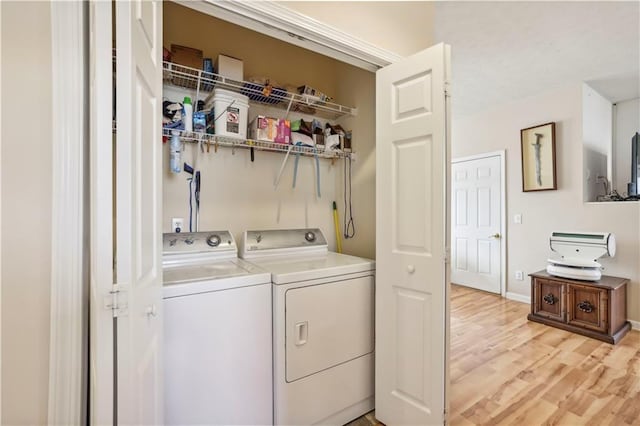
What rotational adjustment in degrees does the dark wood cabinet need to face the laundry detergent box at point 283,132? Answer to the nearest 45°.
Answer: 0° — it already faces it

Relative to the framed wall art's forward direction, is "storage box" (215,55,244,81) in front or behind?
in front

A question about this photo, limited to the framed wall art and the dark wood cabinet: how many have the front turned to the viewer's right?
0

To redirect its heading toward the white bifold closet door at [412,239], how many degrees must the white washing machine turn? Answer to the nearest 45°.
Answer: approximately 45° to its left

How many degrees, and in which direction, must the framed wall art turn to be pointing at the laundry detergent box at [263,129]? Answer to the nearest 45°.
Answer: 0° — it already faces it

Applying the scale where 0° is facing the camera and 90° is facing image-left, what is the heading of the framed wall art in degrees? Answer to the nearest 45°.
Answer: approximately 45°

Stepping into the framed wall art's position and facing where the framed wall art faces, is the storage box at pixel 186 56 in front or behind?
in front

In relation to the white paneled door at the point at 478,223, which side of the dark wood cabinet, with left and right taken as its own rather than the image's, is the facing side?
right

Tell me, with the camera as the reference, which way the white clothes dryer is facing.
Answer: facing the viewer and to the right of the viewer

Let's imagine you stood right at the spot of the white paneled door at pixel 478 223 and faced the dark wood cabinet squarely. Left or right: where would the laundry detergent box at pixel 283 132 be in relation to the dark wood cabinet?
right

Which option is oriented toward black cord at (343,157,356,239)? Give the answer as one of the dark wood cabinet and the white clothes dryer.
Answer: the dark wood cabinet

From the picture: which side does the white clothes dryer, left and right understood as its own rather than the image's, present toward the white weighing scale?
left
